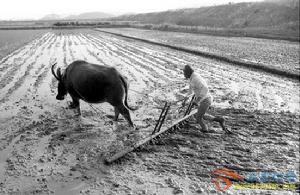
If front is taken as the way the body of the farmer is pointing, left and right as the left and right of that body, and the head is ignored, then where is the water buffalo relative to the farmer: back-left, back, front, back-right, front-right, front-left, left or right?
front

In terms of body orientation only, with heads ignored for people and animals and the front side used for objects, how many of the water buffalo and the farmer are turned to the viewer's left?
2

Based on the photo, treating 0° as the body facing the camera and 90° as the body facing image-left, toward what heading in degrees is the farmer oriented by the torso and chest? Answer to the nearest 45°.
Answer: approximately 90°

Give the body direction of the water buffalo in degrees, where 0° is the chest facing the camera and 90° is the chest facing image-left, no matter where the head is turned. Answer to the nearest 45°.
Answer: approximately 90°
